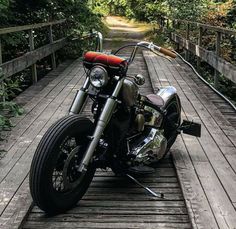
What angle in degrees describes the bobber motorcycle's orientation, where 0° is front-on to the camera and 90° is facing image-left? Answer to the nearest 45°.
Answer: approximately 45°

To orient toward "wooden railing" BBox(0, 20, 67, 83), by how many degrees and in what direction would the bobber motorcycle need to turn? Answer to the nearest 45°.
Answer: approximately 135° to its right
